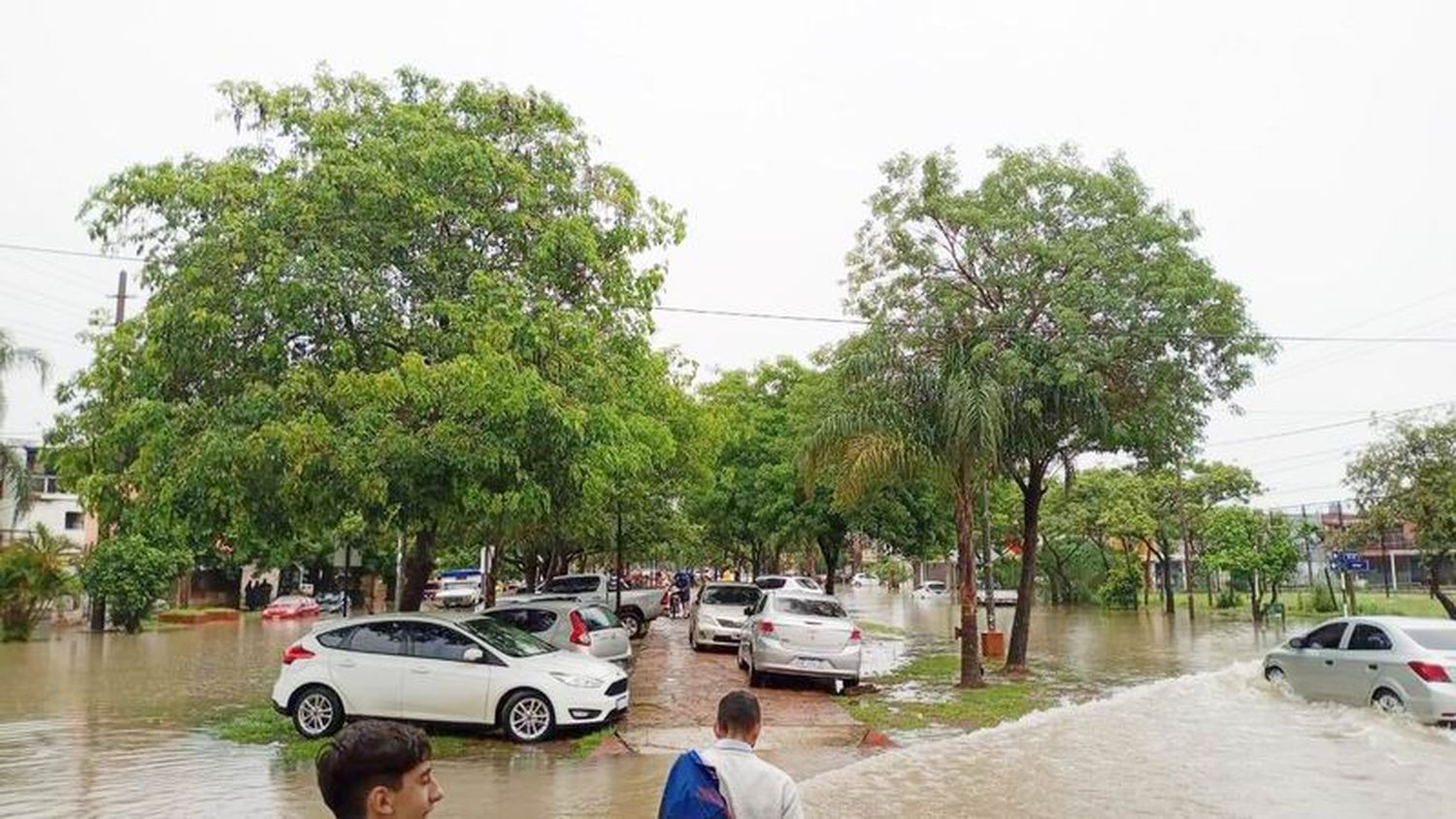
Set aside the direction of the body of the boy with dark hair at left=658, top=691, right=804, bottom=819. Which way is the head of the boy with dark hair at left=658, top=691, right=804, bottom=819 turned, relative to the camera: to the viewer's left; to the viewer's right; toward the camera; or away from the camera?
away from the camera

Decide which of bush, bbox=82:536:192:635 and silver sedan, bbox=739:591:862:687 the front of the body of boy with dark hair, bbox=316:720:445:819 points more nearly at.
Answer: the silver sedan

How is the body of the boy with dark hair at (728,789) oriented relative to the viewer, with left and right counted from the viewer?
facing away from the viewer

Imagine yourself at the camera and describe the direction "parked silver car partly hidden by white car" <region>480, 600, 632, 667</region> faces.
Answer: facing away from the viewer and to the left of the viewer

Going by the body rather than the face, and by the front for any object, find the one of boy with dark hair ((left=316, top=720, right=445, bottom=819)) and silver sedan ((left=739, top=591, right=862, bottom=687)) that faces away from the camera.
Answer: the silver sedan

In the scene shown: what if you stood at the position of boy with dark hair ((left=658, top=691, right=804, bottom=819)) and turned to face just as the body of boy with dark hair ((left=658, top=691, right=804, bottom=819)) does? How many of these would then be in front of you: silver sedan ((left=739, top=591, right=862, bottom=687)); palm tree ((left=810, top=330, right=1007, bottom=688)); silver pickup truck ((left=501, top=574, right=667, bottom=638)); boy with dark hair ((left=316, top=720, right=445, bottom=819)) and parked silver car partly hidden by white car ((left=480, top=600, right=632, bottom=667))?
4

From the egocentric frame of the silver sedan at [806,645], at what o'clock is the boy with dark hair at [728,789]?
The boy with dark hair is roughly at 6 o'clock from the silver sedan.

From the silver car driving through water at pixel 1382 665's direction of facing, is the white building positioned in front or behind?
in front

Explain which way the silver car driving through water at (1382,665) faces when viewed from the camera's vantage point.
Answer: facing away from the viewer and to the left of the viewer

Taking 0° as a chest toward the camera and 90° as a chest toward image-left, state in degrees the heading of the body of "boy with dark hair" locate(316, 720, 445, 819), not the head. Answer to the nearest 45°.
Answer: approximately 270°

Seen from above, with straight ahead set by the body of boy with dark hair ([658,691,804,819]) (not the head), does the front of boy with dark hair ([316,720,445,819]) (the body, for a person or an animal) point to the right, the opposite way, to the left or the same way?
to the right

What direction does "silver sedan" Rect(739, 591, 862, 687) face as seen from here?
away from the camera

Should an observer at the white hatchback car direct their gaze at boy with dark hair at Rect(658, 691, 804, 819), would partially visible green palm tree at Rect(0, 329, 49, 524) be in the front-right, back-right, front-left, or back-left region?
back-right
